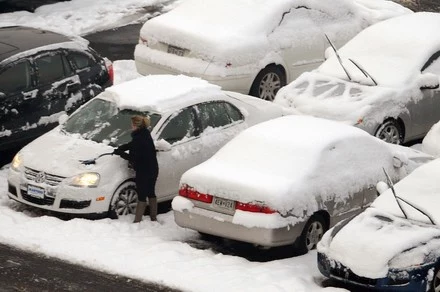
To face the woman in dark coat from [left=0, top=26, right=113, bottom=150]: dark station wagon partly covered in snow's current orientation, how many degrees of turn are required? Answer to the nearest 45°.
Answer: approximately 90° to its left

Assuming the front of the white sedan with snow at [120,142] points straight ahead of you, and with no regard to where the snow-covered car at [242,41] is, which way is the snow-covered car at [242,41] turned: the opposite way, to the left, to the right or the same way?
the opposite way

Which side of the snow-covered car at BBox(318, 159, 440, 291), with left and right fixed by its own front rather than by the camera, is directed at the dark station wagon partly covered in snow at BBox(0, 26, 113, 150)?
right

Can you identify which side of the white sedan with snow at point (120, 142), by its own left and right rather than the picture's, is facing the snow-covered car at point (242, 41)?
back

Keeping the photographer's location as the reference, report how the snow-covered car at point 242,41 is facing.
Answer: facing away from the viewer and to the right of the viewer

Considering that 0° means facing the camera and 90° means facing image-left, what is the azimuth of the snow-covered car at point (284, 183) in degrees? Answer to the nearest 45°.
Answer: approximately 225°

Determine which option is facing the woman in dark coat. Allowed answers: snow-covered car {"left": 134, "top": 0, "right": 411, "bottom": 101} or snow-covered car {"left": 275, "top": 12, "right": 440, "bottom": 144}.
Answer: snow-covered car {"left": 275, "top": 12, "right": 440, "bottom": 144}

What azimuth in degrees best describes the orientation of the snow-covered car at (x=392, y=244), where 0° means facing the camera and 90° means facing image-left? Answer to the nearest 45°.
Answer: approximately 45°

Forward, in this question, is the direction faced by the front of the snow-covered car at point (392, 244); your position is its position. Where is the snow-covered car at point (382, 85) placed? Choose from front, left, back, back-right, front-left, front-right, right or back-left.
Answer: back-right
